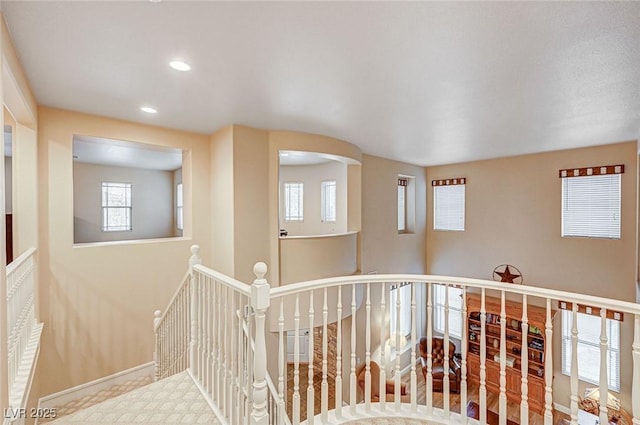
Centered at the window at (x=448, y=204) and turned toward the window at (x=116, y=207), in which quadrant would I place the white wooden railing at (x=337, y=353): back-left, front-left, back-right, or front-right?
front-left

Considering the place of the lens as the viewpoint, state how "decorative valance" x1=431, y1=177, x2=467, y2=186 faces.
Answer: facing the viewer and to the left of the viewer

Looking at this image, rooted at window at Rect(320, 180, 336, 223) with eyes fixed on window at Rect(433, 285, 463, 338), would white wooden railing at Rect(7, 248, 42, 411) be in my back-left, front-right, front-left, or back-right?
back-right

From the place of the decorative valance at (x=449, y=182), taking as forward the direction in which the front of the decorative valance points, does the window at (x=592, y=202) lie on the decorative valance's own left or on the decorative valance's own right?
on the decorative valance's own left
